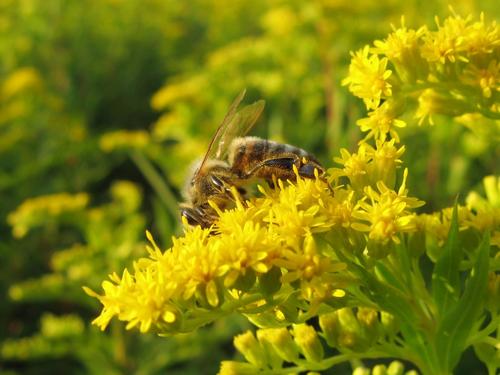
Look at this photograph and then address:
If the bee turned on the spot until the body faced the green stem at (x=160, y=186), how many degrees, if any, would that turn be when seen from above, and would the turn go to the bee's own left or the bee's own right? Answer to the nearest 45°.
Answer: approximately 90° to the bee's own right

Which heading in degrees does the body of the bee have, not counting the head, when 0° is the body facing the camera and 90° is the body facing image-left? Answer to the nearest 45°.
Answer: approximately 90°
